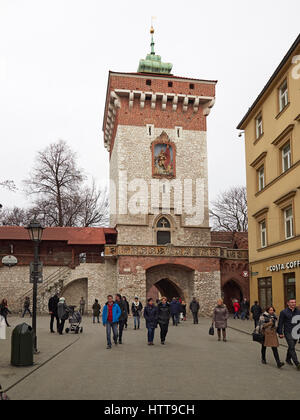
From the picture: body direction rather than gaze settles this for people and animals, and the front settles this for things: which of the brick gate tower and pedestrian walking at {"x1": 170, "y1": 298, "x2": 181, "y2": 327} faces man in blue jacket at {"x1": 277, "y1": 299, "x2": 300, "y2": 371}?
the brick gate tower

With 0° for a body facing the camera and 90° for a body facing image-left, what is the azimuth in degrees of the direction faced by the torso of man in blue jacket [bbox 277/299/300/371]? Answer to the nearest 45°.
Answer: approximately 315°

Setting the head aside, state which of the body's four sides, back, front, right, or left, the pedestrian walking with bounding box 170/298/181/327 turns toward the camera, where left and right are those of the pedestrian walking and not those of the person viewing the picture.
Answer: back

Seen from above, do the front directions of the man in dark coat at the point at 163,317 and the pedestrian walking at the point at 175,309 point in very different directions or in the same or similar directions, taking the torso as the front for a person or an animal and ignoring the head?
very different directions

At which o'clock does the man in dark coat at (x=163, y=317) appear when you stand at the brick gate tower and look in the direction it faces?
The man in dark coat is roughly at 12 o'clock from the brick gate tower.

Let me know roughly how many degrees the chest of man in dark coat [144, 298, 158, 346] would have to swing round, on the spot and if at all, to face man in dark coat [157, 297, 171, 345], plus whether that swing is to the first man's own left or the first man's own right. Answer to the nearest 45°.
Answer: approximately 135° to the first man's own left

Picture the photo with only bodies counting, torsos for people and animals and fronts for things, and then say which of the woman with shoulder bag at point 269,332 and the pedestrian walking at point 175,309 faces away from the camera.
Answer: the pedestrian walking

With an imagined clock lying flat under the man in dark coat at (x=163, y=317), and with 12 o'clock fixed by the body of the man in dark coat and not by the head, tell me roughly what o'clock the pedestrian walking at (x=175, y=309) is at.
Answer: The pedestrian walking is roughly at 6 o'clock from the man in dark coat.

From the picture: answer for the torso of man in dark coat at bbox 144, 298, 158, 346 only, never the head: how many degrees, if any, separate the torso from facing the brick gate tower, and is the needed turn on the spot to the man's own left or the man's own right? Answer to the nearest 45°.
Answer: approximately 180°

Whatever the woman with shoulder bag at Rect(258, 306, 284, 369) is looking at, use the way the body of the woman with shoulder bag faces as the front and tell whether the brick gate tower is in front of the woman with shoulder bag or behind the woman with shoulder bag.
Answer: behind

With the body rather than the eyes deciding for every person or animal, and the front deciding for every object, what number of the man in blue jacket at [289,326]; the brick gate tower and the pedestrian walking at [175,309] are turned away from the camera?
1

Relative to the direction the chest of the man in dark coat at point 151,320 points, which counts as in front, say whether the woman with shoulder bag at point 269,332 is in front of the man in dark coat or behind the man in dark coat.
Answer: in front

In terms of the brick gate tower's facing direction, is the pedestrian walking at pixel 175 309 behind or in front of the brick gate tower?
in front

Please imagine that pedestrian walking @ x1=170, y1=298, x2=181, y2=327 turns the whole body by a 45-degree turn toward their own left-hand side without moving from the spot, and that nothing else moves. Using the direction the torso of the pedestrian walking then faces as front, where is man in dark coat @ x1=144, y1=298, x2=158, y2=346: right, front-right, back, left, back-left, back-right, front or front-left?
back-left

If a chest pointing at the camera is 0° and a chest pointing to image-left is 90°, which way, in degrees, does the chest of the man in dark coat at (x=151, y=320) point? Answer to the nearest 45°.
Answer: approximately 0°
